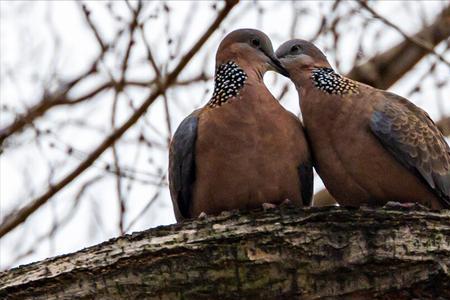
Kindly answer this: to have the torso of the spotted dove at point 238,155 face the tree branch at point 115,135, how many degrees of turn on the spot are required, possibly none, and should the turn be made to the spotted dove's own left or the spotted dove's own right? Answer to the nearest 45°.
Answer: approximately 135° to the spotted dove's own right

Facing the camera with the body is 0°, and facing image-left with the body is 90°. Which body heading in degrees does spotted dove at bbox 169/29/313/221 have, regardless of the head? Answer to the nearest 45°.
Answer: approximately 0°

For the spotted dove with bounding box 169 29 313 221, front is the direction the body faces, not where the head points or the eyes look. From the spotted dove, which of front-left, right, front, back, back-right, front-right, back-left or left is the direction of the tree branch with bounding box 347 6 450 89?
back-left

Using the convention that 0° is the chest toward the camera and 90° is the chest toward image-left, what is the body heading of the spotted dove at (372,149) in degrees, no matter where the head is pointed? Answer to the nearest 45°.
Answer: approximately 45°

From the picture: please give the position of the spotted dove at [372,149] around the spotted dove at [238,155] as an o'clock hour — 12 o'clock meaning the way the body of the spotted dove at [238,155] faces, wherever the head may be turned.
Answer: the spotted dove at [372,149] is roughly at 9 o'clock from the spotted dove at [238,155].

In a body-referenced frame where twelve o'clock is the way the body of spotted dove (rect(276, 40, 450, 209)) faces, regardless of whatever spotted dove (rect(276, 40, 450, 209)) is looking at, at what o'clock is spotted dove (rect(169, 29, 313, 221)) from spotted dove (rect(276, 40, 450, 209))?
spotted dove (rect(169, 29, 313, 221)) is roughly at 1 o'clock from spotted dove (rect(276, 40, 450, 209)).

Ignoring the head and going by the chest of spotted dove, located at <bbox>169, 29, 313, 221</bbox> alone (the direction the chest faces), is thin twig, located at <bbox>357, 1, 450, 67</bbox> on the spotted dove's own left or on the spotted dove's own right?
on the spotted dove's own left
